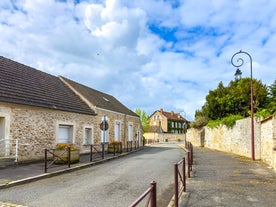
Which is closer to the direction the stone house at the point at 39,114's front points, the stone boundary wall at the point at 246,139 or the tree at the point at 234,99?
the stone boundary wall

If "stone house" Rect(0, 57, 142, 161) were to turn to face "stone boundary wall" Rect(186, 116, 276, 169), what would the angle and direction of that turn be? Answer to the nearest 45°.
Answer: approximately 45° to its left

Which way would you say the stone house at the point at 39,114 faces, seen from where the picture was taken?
facing the viewer and to the right of the viewer

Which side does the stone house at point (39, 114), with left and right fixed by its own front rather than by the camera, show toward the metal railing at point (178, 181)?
front

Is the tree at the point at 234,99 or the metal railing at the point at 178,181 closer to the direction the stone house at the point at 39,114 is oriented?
the metal railing
